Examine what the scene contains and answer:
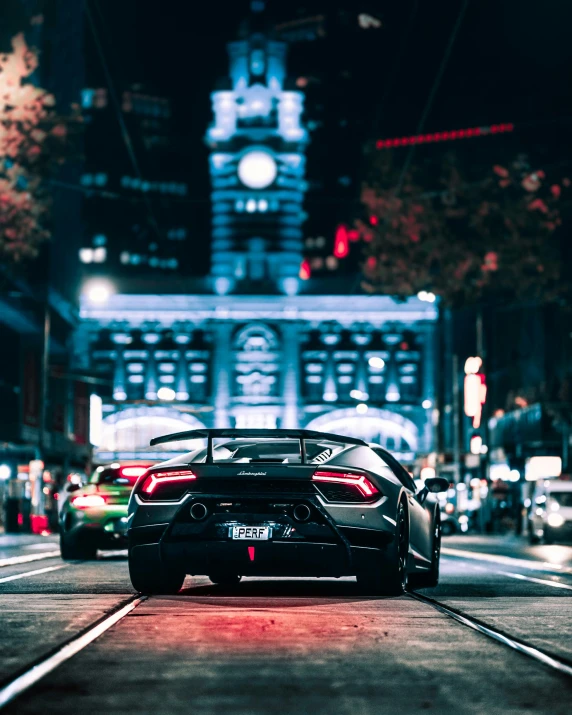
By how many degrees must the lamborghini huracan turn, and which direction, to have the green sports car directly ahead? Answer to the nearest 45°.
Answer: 0° — it already faces it

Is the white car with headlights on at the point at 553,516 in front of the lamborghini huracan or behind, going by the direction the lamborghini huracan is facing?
in front

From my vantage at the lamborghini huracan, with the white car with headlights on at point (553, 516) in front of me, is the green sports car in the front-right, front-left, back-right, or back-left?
front-left

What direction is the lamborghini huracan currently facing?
away from the camera
